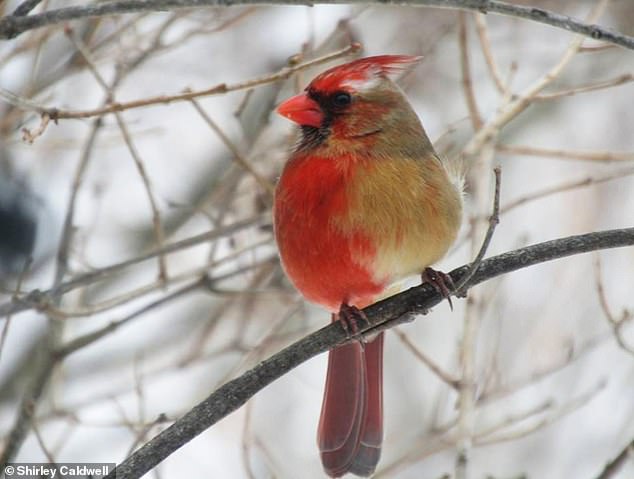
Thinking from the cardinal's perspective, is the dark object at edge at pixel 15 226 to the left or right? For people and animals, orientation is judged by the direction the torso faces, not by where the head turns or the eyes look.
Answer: on its right

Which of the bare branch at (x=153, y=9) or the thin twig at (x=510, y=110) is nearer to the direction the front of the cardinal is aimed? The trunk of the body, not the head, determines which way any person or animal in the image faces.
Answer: the bare branch

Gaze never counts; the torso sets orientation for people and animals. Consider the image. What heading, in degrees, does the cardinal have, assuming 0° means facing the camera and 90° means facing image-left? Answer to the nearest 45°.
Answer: approximately 0°

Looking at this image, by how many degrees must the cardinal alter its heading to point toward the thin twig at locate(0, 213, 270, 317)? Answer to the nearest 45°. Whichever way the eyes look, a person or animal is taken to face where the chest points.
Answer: approximately 90° to its right
